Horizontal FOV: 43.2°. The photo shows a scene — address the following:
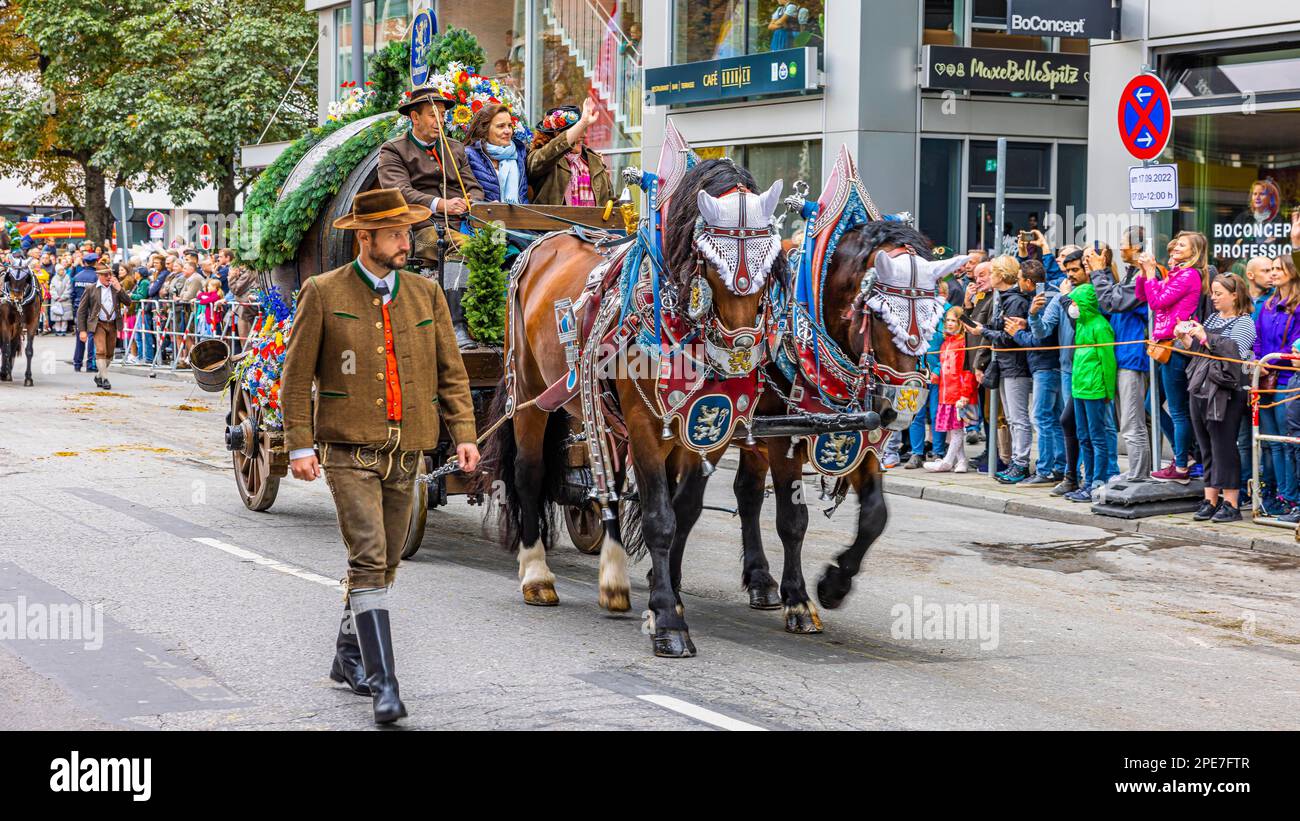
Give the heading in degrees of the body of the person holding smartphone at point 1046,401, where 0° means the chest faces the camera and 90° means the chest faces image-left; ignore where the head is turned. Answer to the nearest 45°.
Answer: approximately 90°

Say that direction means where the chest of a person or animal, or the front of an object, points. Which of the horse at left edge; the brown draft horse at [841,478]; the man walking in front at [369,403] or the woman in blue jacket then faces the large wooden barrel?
the horse at left edge

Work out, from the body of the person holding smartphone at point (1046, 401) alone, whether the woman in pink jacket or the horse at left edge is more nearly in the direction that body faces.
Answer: the horse at left edge

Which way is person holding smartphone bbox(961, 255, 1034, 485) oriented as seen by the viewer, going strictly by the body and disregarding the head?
to the viewer's left

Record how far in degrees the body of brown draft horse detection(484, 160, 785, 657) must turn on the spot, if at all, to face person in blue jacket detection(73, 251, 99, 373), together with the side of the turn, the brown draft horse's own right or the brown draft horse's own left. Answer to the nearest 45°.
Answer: approximately 180°

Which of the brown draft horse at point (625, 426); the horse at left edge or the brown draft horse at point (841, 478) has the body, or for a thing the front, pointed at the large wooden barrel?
the horse at left edge

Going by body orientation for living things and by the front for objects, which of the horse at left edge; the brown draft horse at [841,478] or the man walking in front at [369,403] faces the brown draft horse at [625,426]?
the horse at left edge

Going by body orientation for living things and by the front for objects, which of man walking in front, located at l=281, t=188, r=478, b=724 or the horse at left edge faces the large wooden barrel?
the horse at left edge

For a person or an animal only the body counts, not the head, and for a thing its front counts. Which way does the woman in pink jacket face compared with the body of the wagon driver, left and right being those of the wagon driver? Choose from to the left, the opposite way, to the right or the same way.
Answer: the opposite way

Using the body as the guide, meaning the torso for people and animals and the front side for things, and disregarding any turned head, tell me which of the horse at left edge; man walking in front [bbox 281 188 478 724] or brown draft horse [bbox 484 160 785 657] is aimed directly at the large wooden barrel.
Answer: the horse at left edge

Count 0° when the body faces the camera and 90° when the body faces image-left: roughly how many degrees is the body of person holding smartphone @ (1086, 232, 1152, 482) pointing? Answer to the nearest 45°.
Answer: approximately 90°

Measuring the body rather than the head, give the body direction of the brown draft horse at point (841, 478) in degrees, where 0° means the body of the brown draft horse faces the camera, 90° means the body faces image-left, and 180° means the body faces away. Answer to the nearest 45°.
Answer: approximately 315°

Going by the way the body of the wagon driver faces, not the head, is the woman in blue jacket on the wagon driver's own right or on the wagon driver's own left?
on the wagon driver's own left

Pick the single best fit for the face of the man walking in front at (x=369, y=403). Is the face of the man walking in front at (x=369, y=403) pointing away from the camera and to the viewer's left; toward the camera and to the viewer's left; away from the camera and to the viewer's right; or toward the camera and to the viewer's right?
toward the camera and to the viewer's right
